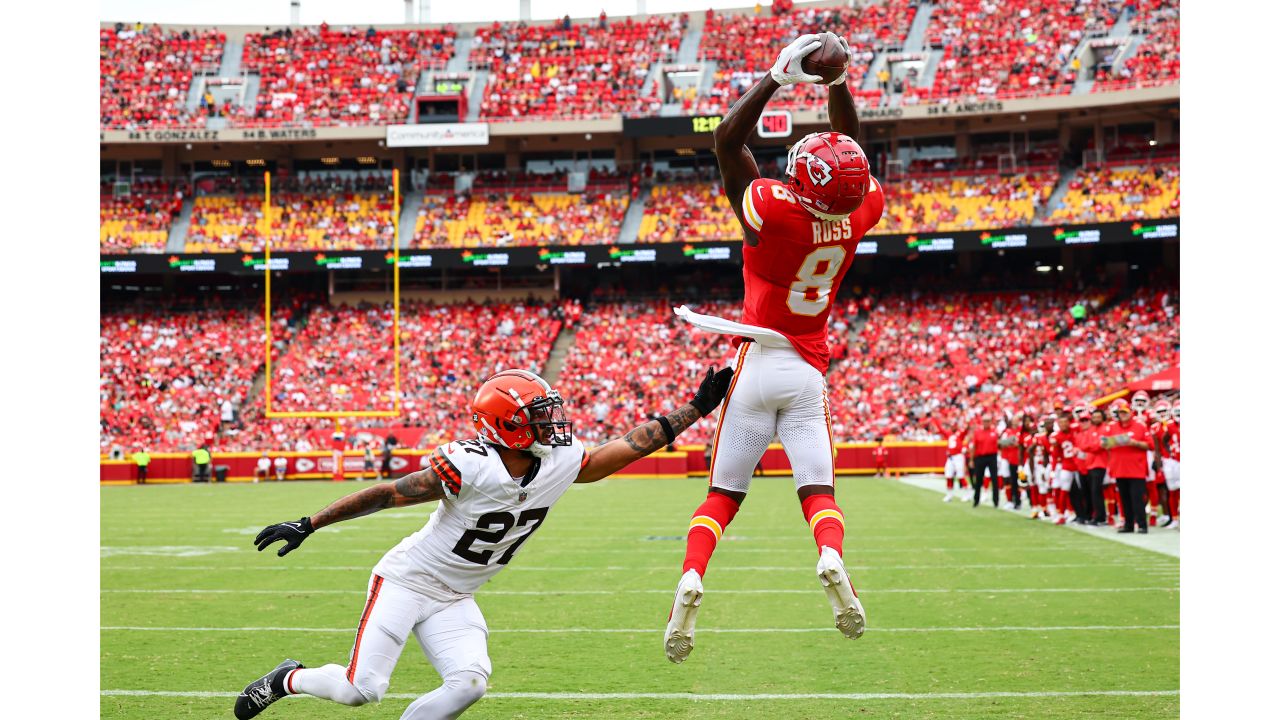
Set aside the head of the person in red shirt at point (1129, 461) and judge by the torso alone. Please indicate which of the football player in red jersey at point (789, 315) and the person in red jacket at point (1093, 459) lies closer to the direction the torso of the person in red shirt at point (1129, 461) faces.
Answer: the football player in red jersey

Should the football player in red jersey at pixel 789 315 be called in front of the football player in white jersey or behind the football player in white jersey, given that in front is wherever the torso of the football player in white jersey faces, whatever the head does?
in front

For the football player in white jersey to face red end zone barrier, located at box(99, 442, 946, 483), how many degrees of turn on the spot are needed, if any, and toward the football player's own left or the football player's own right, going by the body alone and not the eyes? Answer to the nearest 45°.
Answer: approximately 135° to the football player's own left

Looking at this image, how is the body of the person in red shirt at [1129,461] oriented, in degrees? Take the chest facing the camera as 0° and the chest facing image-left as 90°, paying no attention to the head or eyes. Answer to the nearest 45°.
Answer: approximately 45°

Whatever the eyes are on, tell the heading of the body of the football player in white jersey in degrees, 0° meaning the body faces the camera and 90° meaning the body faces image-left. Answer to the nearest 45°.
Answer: approximately 315°

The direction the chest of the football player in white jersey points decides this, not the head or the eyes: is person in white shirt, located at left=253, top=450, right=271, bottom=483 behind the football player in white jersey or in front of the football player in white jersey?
behind

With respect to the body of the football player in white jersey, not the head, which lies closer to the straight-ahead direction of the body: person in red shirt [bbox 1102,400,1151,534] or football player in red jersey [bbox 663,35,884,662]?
the football player in red jersey

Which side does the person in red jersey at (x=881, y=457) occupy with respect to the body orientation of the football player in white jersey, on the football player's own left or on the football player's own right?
on the football player's own left

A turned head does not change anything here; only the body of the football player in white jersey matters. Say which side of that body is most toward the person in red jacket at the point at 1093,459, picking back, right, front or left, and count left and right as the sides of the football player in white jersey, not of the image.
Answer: left
